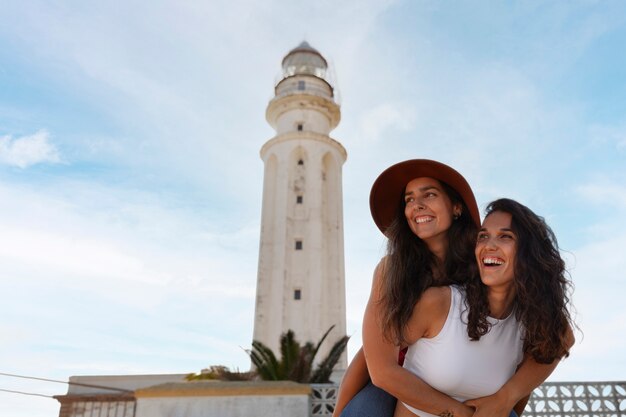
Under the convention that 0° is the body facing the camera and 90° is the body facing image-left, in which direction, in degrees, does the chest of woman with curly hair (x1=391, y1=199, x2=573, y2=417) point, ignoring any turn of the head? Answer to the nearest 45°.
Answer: approximately 0°

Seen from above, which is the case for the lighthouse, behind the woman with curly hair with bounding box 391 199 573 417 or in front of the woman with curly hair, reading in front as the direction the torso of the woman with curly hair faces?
behind

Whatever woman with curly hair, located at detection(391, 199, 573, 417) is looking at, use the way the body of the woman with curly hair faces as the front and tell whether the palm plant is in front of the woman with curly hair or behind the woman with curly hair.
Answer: behind

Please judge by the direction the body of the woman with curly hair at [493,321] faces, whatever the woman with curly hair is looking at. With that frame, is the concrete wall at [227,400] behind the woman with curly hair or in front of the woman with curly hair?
behind

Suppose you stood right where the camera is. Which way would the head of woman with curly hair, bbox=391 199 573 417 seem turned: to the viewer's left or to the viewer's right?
to the viewer's left
